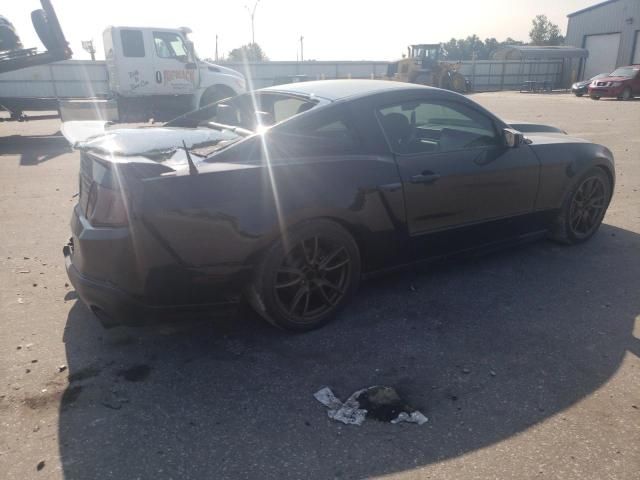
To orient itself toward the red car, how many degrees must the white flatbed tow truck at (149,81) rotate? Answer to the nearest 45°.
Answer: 0° — it already faces it

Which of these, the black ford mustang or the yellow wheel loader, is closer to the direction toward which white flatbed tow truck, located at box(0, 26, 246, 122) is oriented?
the yellow wheel loader

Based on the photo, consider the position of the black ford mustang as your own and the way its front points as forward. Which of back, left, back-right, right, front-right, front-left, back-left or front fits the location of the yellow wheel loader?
front-left

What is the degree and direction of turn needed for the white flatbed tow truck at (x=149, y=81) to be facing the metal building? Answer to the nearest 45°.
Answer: approximately 45° to its left

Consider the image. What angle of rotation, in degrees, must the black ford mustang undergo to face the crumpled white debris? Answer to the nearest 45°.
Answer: approximately 135° to its right

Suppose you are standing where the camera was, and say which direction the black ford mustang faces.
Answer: facing away from the viewer and to the right of the viewer

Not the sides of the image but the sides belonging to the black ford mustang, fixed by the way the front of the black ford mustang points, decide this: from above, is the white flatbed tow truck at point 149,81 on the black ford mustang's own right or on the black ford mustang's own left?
on the black ford mustang's own left

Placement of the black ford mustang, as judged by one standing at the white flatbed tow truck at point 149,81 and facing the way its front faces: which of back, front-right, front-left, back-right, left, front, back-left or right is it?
right

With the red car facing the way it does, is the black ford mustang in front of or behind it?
in front

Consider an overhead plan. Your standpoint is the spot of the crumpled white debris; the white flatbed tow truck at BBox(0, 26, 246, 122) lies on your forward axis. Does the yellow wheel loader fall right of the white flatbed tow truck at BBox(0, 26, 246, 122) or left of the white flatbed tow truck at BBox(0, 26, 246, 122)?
right

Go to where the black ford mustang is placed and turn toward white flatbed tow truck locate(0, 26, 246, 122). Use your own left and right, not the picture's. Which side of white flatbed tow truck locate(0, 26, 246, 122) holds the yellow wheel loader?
right

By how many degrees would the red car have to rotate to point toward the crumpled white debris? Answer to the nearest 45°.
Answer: approximately 45° to its left

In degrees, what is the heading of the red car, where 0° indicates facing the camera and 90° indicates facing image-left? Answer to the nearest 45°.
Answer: approximately 45°

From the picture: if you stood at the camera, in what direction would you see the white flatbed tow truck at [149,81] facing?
facing to the right of the viewer

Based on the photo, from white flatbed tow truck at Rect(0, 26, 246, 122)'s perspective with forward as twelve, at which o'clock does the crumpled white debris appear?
The crumpled white debris is roughly at 3 o'clock from the white flatbed tow truck.

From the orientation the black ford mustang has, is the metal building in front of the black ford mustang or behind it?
in front

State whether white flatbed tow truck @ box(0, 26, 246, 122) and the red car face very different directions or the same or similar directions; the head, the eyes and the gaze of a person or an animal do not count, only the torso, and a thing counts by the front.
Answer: very different directions

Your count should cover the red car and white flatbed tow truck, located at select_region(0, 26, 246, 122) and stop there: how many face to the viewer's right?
1
